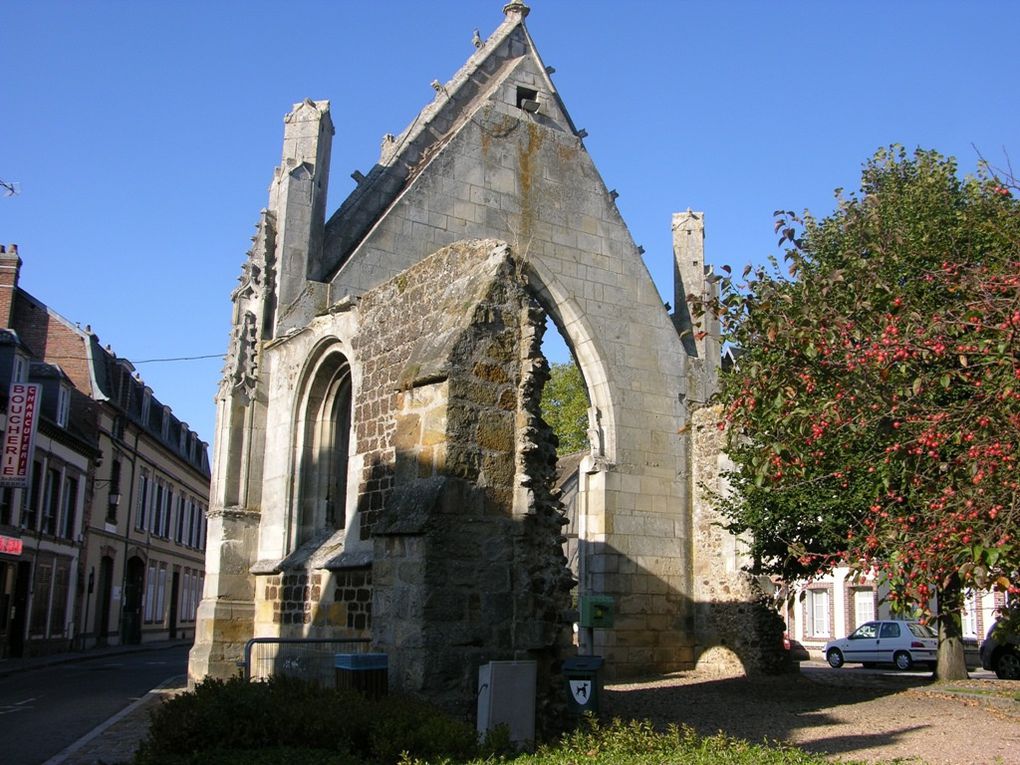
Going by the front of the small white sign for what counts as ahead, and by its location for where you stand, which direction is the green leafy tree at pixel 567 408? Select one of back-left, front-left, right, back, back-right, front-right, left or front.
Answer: back

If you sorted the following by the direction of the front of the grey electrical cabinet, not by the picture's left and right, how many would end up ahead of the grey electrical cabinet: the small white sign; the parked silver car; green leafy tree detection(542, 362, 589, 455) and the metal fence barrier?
0

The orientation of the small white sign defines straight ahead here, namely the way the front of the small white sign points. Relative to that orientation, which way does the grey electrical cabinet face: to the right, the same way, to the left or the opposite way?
the same way

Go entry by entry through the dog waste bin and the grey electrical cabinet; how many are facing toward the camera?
2

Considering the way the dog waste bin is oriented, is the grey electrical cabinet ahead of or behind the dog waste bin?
ahead

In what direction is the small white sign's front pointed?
toward the camera

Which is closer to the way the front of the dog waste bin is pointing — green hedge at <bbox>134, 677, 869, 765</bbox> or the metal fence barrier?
the green hedge

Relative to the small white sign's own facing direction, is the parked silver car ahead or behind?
behind

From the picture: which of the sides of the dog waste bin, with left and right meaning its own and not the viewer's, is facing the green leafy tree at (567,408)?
back

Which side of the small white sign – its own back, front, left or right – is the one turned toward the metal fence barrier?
right

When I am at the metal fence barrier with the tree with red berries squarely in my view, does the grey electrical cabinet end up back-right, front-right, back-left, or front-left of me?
front-right

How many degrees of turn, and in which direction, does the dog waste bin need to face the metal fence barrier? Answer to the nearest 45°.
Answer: approximately 90° to its right

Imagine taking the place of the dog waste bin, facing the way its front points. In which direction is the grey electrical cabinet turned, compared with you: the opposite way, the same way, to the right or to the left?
the same way

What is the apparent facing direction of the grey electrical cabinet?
toward the camera

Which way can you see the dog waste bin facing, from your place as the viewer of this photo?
facing the viewer

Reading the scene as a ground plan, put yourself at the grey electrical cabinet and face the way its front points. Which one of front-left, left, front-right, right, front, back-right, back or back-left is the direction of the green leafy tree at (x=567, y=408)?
back
